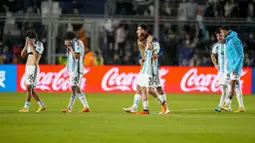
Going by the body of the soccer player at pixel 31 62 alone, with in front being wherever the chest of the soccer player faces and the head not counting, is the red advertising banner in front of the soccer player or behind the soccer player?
behind

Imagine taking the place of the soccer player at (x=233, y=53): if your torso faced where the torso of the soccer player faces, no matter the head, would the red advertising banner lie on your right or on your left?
on your right

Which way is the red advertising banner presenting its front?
toward the camera

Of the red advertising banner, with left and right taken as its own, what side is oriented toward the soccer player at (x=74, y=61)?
front

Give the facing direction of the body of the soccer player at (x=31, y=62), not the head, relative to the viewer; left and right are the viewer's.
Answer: facing the viewer and to the left of the viewer
